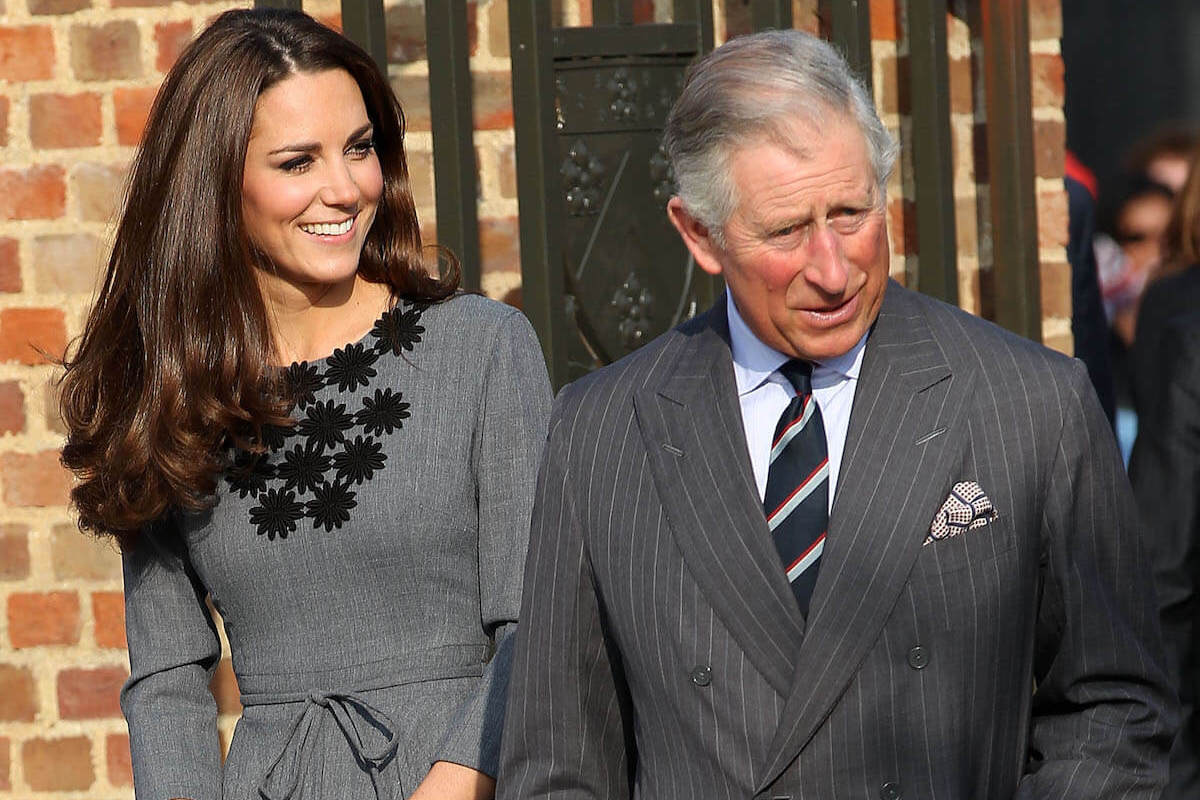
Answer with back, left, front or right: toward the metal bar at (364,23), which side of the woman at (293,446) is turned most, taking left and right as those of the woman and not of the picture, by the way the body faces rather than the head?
back

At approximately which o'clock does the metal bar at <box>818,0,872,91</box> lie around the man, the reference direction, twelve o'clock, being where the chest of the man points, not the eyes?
The metal bar is roughly at 6 o'clock from the man.

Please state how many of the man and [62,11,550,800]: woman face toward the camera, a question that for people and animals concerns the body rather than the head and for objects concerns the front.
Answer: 2

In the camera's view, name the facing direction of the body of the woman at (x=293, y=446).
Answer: toward the camera

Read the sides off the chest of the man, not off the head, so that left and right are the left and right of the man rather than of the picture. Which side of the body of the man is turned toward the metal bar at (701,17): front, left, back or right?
back

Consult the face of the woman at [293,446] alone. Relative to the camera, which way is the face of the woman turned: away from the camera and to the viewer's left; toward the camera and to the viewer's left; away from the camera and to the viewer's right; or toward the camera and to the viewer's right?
toward the camera and to the viewer's right

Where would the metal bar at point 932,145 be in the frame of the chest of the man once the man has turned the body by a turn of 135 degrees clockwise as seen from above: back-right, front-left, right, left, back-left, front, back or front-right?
front-right
